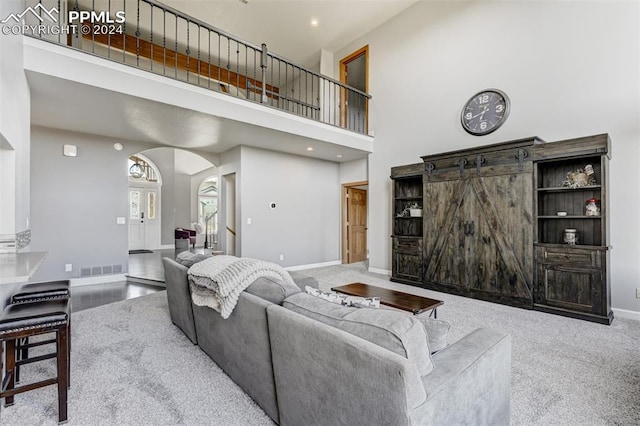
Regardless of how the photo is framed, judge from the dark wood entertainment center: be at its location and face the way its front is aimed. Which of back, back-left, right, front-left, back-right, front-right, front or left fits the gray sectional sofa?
front-left

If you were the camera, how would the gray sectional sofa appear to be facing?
facing away from the viewer and to the right of the viewer

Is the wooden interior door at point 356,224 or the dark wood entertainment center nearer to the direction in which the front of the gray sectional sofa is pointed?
the dark wood entertainment center

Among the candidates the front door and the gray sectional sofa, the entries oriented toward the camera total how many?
1

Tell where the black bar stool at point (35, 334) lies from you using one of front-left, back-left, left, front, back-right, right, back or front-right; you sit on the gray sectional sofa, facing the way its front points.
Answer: back-left

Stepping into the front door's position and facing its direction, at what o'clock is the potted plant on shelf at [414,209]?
The potted plant on shelf is roughly at 11 o'clock from the front door.

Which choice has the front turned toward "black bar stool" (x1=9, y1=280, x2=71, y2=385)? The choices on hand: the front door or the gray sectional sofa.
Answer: the front door

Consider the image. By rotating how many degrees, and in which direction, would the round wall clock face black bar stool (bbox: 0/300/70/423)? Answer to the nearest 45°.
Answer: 0° — it already faces it

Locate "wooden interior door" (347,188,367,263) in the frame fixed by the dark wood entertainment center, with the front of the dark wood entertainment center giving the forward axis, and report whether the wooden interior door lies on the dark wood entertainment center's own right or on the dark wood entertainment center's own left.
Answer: on the dark wood entertainment center's own right

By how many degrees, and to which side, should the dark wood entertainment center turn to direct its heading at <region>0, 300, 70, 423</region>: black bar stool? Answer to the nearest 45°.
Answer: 0° — it already faces it

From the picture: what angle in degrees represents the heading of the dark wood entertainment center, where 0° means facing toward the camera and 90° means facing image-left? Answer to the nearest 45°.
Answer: approximately 45°
